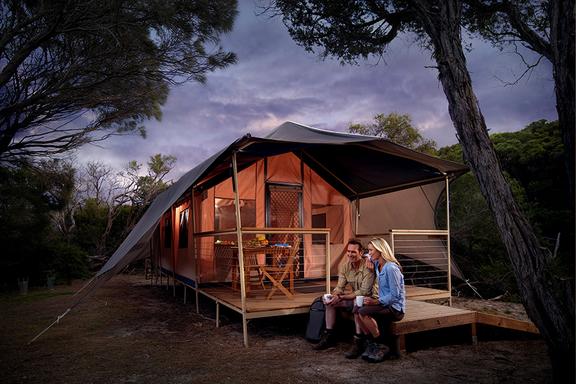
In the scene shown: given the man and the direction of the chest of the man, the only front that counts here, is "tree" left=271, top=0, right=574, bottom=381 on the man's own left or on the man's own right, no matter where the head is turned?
on the man's own left

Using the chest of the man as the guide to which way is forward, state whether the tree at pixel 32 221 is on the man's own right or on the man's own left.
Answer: on the man's own right

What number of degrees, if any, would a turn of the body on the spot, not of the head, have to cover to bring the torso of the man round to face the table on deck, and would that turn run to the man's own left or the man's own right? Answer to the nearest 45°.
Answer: approximately 90° to the man's own right

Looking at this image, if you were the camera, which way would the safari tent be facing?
facing the viewer and to the right of the viewer

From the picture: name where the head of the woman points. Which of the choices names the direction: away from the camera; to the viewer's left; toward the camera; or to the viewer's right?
to the viewer's left
